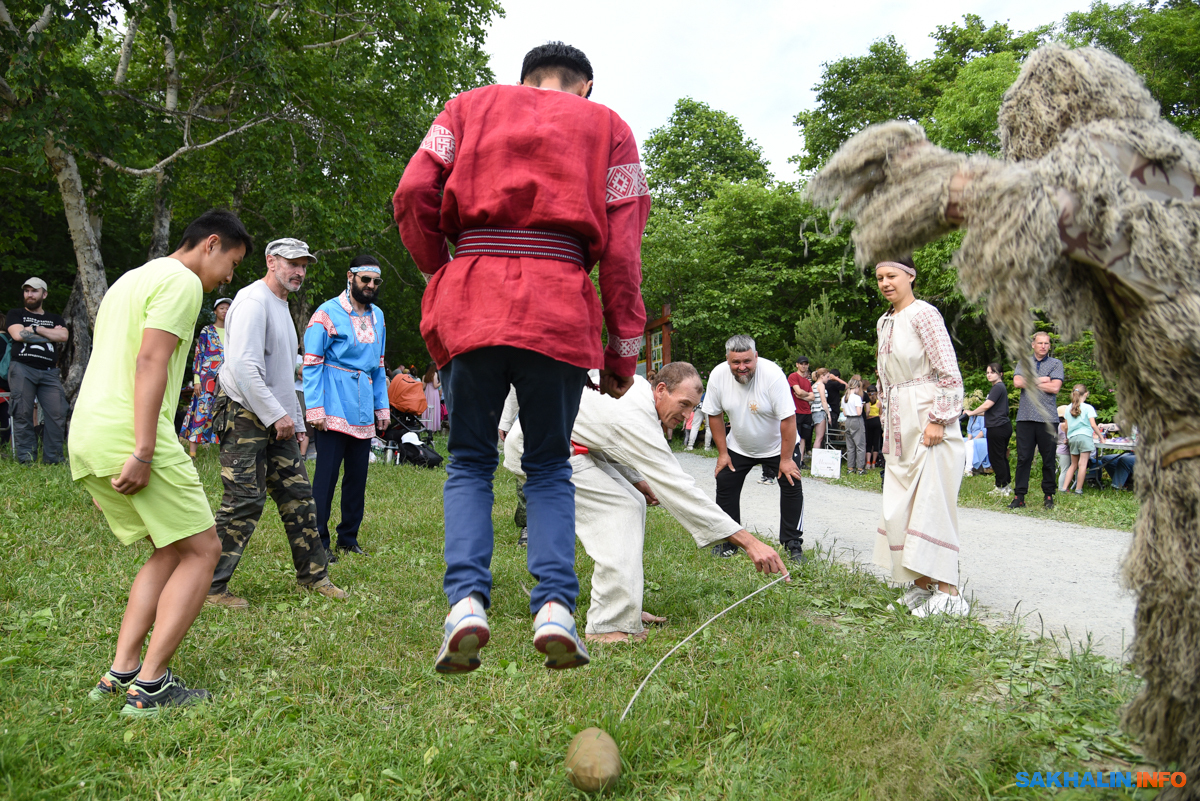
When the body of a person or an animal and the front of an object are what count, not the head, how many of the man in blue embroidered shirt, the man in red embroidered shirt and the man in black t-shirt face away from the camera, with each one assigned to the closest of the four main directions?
1

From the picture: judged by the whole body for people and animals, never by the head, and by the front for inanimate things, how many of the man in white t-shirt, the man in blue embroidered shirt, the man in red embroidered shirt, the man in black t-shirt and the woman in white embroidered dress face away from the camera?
1

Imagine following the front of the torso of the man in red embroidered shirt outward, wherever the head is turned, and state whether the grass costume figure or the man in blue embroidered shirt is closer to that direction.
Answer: the man in blue embroidered shirt

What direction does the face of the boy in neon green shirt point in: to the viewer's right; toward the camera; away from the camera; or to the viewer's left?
to the viewer's right

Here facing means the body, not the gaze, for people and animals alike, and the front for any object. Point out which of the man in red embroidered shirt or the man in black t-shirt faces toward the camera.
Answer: the man in black t-shirt

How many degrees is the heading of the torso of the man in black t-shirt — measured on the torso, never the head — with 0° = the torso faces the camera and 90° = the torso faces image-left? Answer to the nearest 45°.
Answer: approximately 0°

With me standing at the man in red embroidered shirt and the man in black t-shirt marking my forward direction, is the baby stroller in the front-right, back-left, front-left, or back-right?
front-right

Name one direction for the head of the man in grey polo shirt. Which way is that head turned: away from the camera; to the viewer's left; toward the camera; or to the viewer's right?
toward the camera

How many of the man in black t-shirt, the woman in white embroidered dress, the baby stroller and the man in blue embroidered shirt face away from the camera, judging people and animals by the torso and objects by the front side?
0

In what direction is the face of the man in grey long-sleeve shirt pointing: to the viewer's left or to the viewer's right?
to the viewer's right

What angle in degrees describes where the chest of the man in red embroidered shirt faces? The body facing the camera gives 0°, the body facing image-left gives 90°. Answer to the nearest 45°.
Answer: approximately 180°

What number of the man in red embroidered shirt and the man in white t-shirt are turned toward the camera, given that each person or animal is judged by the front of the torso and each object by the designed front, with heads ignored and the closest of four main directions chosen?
1

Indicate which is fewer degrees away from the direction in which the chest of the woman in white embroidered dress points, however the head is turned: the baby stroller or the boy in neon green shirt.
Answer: the boy in neon green shirt

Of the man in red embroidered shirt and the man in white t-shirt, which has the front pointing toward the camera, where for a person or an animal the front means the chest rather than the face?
the man in white t-shirt

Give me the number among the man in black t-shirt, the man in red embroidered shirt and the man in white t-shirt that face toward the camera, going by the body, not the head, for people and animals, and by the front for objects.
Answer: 2

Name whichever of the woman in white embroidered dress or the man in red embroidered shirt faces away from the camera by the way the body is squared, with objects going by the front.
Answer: the man in red embroidered shirt

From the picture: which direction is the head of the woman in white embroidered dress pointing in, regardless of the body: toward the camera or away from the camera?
toward the camera

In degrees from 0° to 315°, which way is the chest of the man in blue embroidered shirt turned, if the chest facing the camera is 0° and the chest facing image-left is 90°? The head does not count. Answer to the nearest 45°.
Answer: approximately 315°
